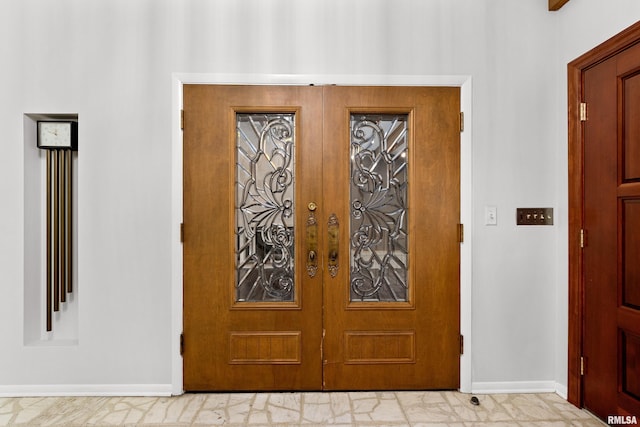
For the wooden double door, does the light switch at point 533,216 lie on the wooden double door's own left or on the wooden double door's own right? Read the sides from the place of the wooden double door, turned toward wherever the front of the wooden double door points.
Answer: on the wooden double door's own left

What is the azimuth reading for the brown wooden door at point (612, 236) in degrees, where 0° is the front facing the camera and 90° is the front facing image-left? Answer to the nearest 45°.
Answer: approximately 45°

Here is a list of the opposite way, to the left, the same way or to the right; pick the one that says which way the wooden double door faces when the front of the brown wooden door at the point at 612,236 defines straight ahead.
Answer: to the left

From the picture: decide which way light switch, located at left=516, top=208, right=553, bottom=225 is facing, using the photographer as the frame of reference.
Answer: facing the viewer

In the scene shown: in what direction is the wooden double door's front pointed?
toward the camera

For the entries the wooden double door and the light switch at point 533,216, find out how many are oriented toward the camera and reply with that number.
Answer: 2

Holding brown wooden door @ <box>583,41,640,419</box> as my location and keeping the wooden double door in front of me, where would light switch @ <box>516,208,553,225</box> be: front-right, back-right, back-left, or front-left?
front-right

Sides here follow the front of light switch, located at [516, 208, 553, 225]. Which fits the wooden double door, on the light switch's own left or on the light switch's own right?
on the light switch's own right

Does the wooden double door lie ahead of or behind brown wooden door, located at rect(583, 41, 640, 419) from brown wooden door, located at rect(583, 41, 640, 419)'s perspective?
ahead

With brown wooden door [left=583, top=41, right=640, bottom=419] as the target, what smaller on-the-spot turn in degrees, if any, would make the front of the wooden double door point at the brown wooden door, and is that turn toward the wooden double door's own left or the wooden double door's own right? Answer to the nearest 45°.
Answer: approximately 90° to the wooden double door's own left

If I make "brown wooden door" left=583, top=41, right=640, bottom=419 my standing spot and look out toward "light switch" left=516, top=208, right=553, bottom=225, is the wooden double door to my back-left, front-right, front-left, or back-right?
front-left
